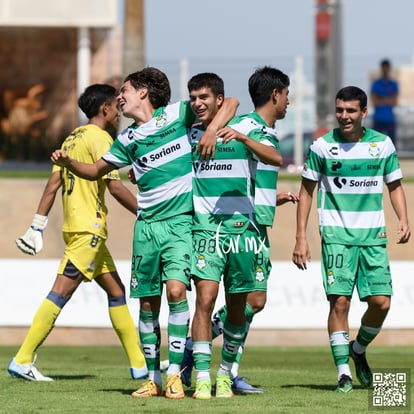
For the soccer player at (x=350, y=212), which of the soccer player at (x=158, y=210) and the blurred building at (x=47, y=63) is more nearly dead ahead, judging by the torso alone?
the soccer player

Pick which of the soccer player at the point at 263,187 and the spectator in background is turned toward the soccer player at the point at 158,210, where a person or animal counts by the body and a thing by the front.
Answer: the spectator in background

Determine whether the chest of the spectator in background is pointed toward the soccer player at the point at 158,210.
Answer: yes

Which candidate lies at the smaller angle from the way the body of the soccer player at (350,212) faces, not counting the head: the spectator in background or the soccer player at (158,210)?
the soccer player

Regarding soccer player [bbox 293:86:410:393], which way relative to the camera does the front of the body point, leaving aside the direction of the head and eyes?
toward the camera
